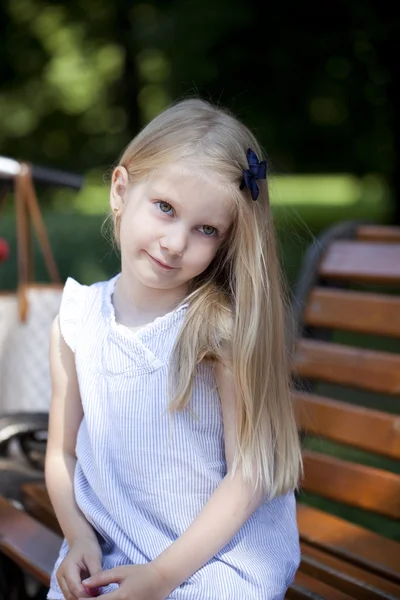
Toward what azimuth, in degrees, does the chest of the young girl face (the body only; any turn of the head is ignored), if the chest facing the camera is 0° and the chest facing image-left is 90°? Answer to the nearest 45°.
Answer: approximately 45°

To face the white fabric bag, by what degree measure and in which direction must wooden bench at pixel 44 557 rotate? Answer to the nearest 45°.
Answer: approximately 135° to its right
